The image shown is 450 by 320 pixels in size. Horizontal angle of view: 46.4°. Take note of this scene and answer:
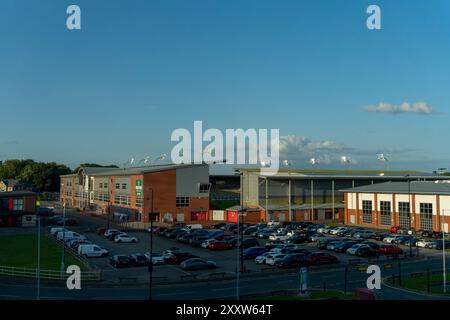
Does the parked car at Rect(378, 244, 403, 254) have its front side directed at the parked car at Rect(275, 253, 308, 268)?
no

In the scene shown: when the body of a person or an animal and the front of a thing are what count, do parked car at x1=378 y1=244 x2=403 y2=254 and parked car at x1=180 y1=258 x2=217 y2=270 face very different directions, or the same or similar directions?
same or similar directions

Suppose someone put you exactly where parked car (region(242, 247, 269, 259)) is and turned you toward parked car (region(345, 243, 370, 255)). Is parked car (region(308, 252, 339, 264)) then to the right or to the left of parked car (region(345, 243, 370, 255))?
right

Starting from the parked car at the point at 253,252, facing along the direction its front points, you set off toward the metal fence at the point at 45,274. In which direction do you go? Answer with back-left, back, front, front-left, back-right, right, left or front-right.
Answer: front

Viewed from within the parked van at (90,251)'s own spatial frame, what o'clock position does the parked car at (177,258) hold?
the parked car at (177,258) is roughly at 1 o'clock from the parked van at (90,251).

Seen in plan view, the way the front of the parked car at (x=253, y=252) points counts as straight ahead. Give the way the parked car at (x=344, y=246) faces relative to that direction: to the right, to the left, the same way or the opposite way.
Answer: the same way

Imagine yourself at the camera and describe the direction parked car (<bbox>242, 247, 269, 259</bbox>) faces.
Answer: facing the viewer and to the left of the viewer

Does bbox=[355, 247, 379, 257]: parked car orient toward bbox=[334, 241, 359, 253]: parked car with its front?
no

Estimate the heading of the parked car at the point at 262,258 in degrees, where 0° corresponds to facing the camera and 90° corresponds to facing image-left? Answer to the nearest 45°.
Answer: approximately 45°

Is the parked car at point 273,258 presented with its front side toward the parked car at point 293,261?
no
